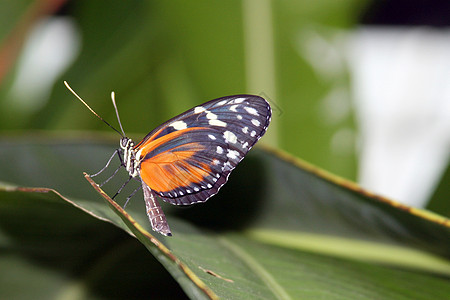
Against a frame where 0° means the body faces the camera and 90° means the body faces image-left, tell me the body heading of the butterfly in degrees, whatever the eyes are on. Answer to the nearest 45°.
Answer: approximately 90°
